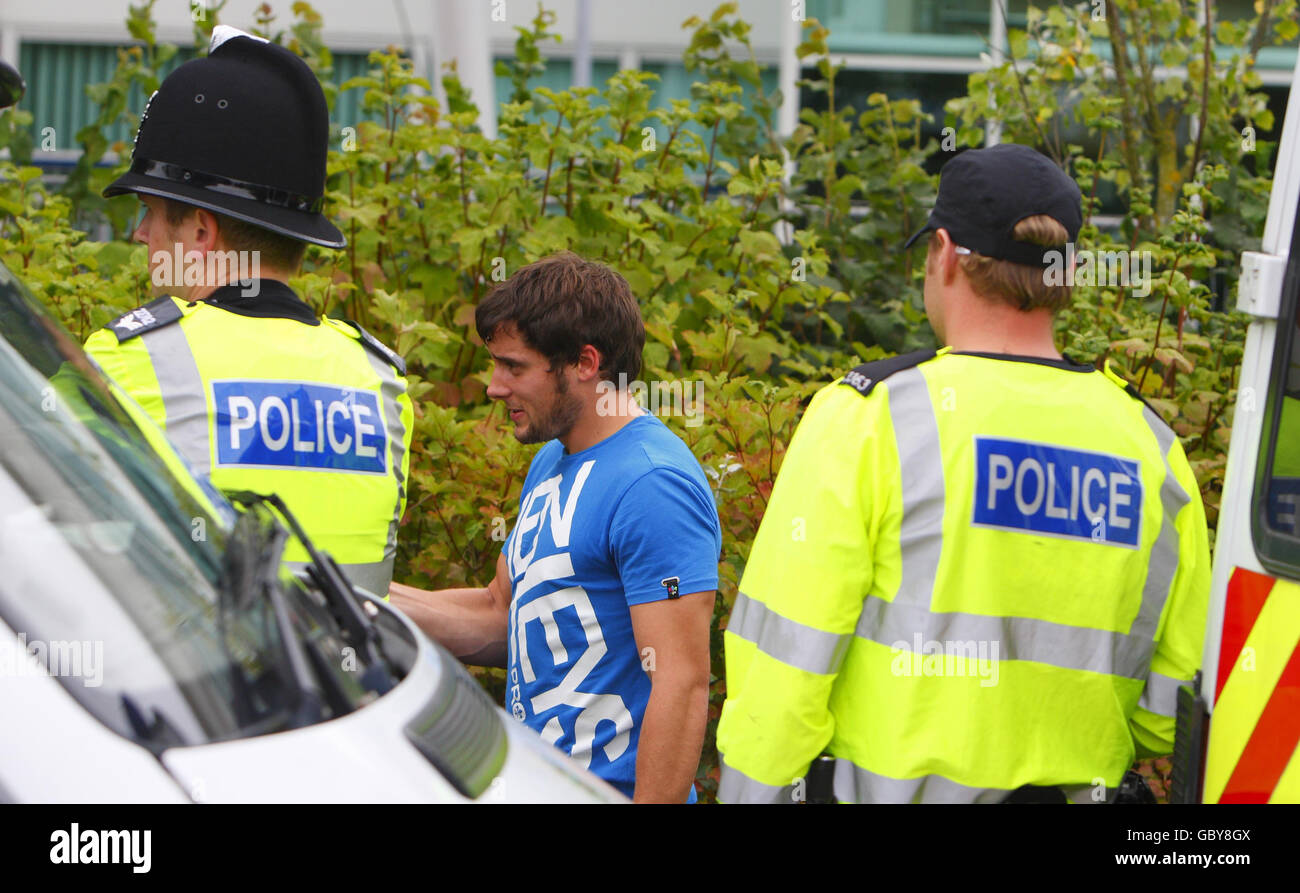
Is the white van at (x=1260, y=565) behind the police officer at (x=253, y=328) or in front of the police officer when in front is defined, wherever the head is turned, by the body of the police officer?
behind

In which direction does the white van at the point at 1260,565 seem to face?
away from the camera

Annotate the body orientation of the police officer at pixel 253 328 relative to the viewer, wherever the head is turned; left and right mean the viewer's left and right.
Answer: facing away from the viewer and to the left of the viewer

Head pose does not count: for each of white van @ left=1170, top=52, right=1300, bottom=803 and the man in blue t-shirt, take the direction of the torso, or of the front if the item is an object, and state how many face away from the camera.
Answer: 1

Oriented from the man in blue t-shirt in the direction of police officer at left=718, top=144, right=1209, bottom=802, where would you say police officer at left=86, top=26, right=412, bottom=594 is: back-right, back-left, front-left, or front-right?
back-right

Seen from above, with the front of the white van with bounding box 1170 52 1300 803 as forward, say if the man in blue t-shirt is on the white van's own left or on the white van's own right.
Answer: on the white van's own left

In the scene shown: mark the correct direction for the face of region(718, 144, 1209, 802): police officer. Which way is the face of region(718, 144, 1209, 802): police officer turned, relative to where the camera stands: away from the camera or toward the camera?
away from the camera
